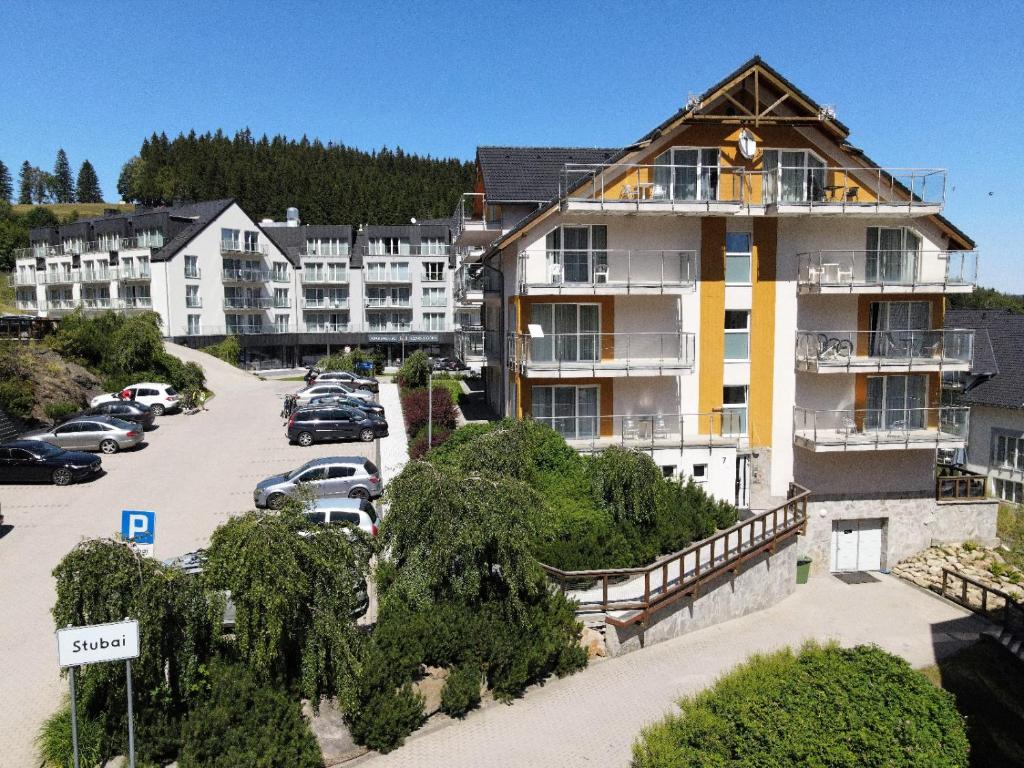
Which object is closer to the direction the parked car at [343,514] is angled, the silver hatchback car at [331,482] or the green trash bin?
the silver hatchback car

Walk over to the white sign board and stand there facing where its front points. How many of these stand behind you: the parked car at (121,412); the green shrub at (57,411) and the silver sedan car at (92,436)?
3

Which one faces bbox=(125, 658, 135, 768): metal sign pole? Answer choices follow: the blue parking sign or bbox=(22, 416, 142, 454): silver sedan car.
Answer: the blue parking sign

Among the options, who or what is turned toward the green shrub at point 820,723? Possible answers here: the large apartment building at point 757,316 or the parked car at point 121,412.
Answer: the large apartment building

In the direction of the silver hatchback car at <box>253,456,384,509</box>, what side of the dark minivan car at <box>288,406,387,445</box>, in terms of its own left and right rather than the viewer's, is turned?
right

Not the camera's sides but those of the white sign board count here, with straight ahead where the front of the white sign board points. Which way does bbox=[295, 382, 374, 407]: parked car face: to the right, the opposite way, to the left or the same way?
to the left

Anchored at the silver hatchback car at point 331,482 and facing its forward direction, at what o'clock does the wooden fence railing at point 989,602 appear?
The wooden fence railing is roughly at 7 o'clock from the silver hatchback car.

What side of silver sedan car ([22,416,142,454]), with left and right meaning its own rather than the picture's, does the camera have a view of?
left

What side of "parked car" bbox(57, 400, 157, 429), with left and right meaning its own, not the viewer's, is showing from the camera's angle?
left

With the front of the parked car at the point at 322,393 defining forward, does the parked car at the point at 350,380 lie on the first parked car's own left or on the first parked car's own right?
on the first parked car's own left

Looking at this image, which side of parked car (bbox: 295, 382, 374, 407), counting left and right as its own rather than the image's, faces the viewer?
right

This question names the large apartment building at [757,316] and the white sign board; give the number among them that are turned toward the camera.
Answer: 2

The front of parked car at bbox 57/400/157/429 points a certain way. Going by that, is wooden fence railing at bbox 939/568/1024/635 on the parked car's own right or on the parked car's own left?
on the parked car's own left

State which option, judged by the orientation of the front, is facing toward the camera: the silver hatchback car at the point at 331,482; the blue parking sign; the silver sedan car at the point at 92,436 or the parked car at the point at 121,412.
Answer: the blue parking sign
